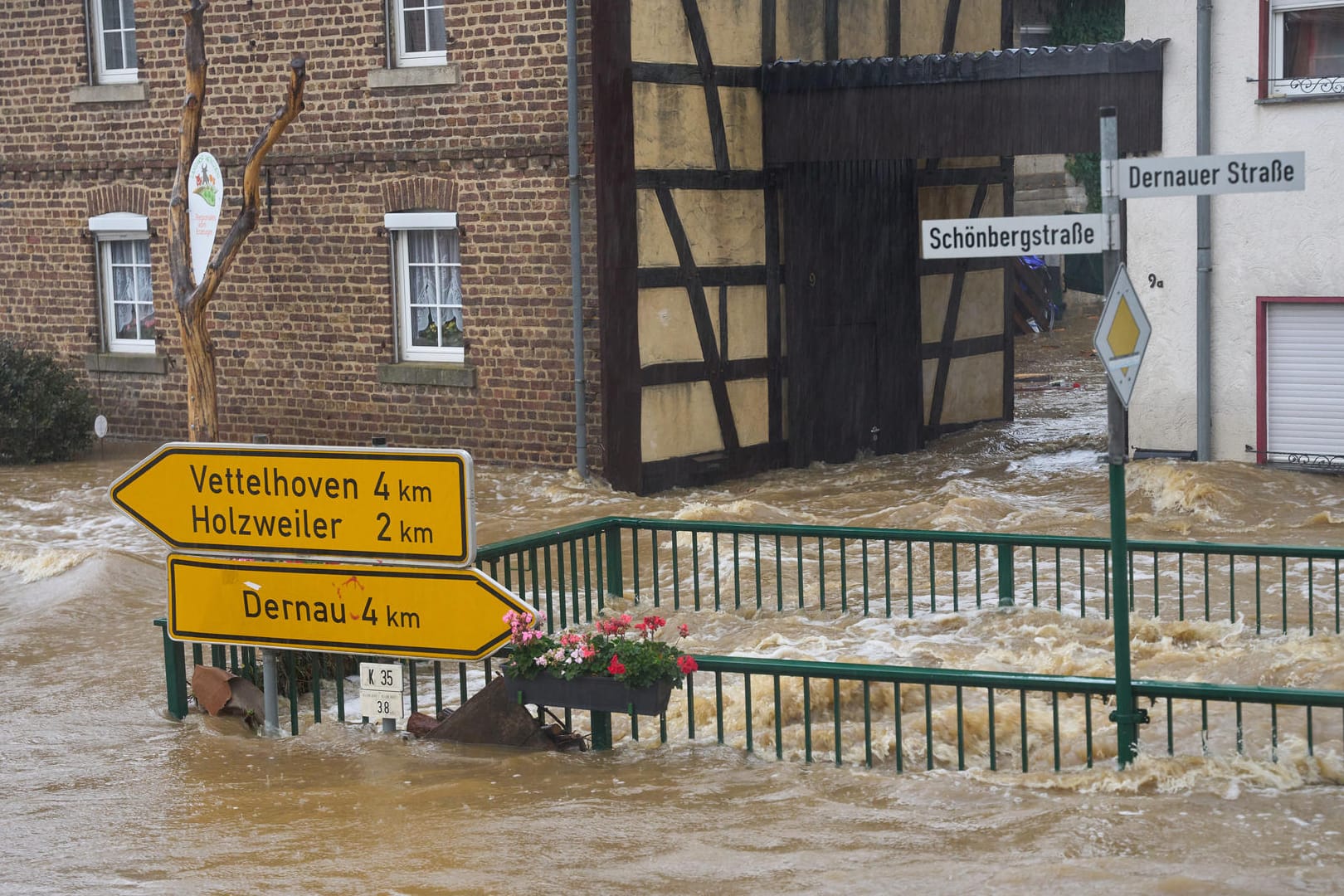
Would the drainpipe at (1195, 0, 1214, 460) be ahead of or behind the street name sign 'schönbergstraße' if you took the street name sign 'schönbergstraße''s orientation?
behind

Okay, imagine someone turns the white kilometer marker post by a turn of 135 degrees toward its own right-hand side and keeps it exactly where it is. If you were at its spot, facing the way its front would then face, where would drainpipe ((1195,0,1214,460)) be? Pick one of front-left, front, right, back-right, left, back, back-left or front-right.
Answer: right

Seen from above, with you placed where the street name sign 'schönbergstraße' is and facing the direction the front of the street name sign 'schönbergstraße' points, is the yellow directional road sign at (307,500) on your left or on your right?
on your right

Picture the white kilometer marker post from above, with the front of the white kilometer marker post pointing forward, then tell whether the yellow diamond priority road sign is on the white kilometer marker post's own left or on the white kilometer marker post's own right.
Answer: on the white kilometer marker post's own left

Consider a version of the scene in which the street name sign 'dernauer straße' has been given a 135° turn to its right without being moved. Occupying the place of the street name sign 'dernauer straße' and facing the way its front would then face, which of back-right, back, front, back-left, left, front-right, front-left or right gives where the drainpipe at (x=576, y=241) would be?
front

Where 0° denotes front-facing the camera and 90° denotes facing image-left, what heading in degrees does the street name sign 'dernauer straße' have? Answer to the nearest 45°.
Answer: approximately 0°

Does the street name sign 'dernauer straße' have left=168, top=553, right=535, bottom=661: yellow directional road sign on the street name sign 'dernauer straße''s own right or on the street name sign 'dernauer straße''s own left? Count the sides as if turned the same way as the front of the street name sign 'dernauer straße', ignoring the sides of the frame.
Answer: on the street name sign 'dernauer straße''s own right
